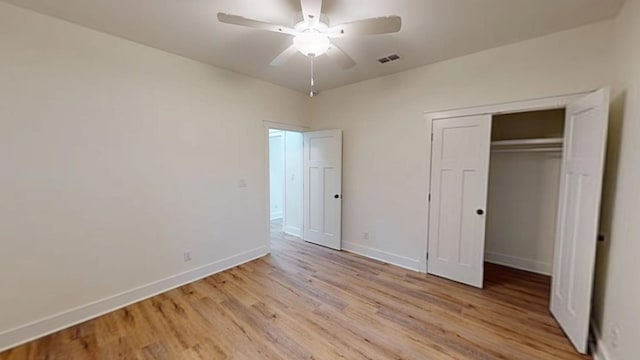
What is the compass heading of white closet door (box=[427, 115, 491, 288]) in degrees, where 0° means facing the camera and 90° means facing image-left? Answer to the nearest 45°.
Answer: approximately 45°

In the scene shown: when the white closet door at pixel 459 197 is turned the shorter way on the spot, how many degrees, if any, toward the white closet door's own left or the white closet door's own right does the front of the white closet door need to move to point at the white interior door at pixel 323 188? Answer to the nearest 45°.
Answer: approximately 45° to the white closet door's own right

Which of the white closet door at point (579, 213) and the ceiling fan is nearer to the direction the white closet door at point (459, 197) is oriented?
the ceiling fan

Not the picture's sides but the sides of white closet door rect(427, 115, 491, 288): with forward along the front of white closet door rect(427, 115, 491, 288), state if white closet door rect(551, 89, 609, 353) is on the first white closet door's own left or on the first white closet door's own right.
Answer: on the first white closet door's own left

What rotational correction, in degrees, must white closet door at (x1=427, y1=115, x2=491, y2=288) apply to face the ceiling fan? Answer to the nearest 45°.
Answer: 0° — it already faces it

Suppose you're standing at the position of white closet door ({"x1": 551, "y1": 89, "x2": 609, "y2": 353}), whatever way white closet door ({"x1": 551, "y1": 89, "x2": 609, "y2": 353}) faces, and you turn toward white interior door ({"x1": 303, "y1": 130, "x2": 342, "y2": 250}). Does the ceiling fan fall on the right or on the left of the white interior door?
left
